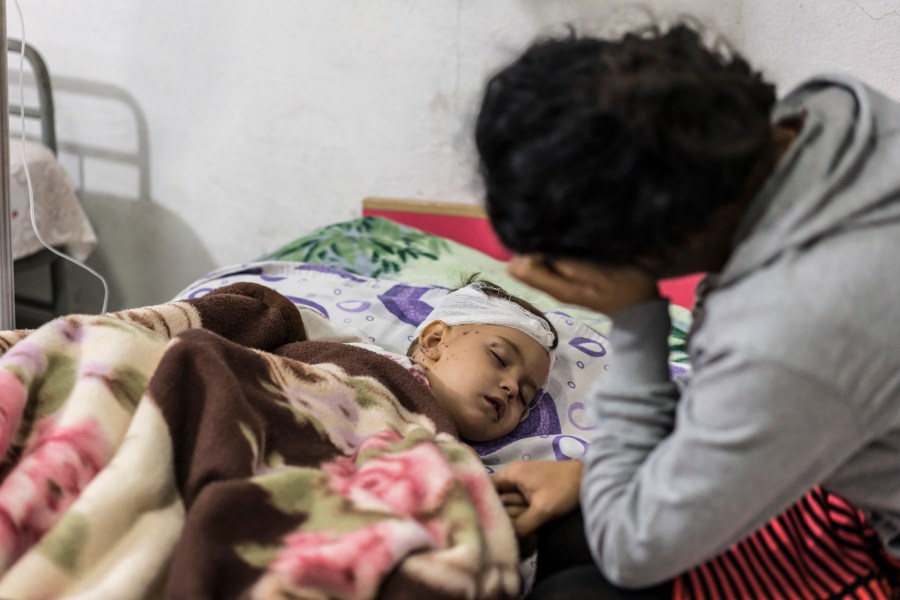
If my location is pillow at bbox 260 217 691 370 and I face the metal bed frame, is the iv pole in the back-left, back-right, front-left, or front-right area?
front-left

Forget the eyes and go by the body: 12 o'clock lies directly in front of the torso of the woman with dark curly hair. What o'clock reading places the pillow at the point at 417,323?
The pillow is roughly at 2 o'clock from the woman with dark curly hair.

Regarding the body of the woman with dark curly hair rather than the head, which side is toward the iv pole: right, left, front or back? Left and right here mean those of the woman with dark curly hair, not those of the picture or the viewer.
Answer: front

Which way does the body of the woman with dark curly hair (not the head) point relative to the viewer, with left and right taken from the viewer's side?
facing to the left of the viewer

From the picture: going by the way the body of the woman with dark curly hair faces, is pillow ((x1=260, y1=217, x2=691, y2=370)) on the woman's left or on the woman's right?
on the woman's right

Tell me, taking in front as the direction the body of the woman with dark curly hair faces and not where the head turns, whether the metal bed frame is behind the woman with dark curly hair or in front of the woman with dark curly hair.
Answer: in front

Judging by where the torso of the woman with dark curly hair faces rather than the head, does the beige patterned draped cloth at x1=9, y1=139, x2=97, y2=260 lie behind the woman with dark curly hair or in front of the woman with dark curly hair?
in front
